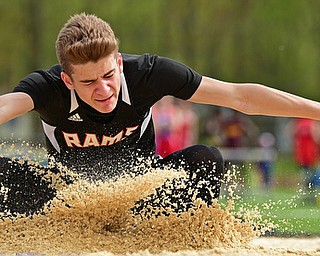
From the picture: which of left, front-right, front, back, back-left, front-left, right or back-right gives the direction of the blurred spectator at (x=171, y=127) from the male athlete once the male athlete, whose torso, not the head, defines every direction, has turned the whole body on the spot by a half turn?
front

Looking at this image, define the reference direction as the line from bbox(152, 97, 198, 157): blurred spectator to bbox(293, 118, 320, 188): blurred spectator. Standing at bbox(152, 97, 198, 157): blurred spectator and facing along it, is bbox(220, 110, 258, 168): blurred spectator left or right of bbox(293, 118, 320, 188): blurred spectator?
left

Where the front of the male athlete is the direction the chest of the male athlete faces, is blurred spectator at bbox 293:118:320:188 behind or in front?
behind

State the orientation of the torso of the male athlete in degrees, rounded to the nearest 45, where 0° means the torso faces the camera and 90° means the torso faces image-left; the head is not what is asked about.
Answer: approximately 0°

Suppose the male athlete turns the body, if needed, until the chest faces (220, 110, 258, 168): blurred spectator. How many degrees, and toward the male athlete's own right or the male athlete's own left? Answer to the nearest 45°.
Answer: approximately 180°
